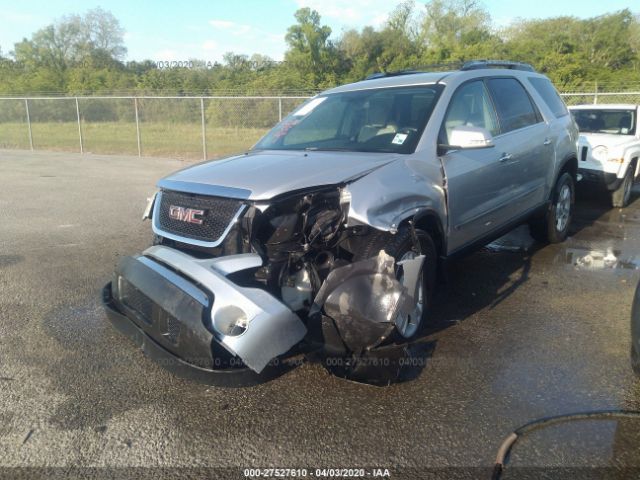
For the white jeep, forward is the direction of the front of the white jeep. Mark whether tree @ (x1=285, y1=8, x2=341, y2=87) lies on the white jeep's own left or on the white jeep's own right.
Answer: on the white jeep's own right

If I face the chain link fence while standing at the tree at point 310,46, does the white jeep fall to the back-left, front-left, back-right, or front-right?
front-left

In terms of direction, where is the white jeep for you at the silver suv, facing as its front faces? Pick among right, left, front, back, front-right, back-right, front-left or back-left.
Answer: back

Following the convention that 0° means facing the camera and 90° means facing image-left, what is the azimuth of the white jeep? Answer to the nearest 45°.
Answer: approximately 45°

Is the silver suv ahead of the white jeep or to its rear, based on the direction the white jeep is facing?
ahead

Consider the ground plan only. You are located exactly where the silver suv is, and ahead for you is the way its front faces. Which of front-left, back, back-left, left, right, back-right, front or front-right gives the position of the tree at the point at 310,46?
back-right

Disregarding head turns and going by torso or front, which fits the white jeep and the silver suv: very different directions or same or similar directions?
same or similar directions

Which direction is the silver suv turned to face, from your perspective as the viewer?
facing the viewer and to the left of the viewer

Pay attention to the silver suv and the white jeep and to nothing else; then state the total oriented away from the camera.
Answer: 0
